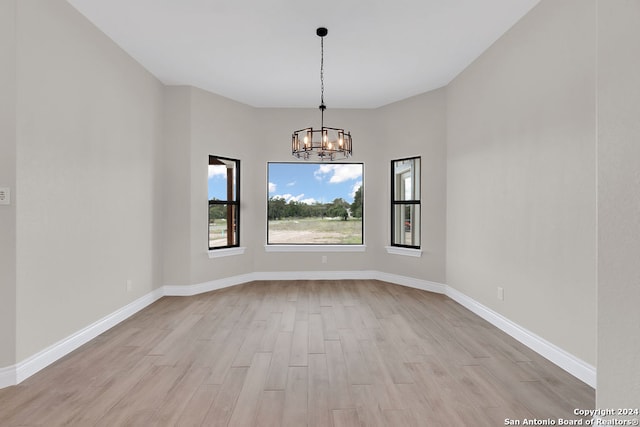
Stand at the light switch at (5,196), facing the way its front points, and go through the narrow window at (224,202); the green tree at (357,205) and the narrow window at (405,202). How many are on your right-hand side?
0

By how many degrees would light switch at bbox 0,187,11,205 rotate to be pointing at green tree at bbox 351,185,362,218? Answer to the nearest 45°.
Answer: approximately 90° to its left

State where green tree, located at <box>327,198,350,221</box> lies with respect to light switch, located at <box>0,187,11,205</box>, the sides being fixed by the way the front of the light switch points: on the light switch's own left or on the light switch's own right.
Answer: on the light switch's own left

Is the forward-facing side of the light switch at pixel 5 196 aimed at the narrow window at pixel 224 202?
no

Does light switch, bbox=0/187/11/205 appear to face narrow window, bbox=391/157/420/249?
no
